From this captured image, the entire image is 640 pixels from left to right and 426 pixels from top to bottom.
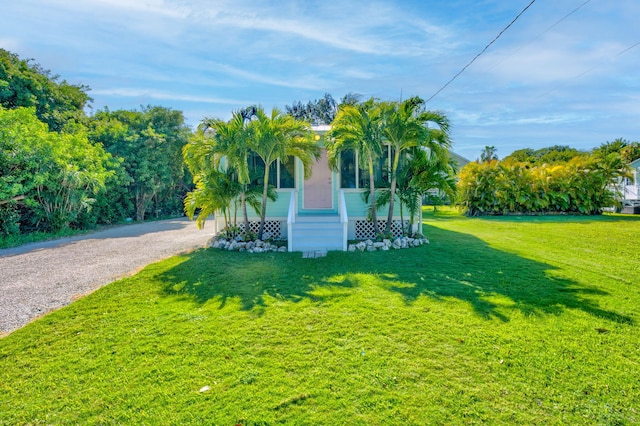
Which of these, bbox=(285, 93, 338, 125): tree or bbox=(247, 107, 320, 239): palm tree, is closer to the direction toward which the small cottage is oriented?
the palm tree

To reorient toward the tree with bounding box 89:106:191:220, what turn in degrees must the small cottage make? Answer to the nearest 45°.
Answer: approximately 135° to its right

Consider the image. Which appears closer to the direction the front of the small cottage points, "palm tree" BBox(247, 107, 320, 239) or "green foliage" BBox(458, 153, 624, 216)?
the palm tree

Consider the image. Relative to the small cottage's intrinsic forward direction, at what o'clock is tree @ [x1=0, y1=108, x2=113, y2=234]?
The tree is roughly at 3 o'clock from the small cottage.

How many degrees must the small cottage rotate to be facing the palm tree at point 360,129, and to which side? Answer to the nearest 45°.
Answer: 0° — it already faces it

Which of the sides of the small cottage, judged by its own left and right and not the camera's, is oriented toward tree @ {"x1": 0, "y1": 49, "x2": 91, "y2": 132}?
right

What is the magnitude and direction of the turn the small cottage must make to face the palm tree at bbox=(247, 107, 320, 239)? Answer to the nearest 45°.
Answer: approximately 45° to its right

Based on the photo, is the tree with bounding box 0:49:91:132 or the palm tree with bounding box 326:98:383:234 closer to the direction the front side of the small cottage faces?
the palm tree

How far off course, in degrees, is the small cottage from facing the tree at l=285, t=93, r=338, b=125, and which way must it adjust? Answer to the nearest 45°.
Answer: approximately 180°

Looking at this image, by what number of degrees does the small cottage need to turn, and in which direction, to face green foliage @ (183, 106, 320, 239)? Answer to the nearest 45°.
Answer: approximately 45° to its right

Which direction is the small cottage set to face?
toward the camera

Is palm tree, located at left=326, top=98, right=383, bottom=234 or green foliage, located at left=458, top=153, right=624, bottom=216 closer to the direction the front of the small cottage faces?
the palm tree

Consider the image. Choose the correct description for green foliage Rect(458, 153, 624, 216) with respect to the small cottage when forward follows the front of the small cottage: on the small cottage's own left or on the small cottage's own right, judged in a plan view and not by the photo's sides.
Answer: on the small cottage's own left
